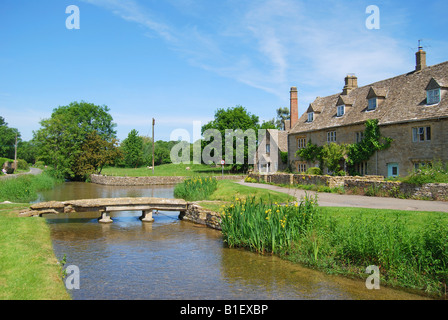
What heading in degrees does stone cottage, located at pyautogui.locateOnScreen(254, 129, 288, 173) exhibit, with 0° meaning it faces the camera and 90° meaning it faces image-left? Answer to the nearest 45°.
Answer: approximately 45°

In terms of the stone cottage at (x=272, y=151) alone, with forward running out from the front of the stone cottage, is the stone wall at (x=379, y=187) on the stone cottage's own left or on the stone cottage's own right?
on the stone cottage's own left

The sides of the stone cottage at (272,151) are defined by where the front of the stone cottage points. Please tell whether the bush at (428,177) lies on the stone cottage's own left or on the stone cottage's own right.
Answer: on the stone cottage's own left

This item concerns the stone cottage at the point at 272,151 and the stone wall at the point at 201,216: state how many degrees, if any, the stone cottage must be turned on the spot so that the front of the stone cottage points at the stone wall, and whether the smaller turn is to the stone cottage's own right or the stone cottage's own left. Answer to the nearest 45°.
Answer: approximately 45° to the stone cottage's own left

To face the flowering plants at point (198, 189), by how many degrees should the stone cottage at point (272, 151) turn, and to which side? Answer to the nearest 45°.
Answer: approximately 45° to its left

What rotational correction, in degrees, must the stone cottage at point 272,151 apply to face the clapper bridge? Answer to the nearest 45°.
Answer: approximately 45° to its left

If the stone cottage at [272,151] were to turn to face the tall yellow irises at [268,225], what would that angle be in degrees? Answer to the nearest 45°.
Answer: approximately 45° to its left
